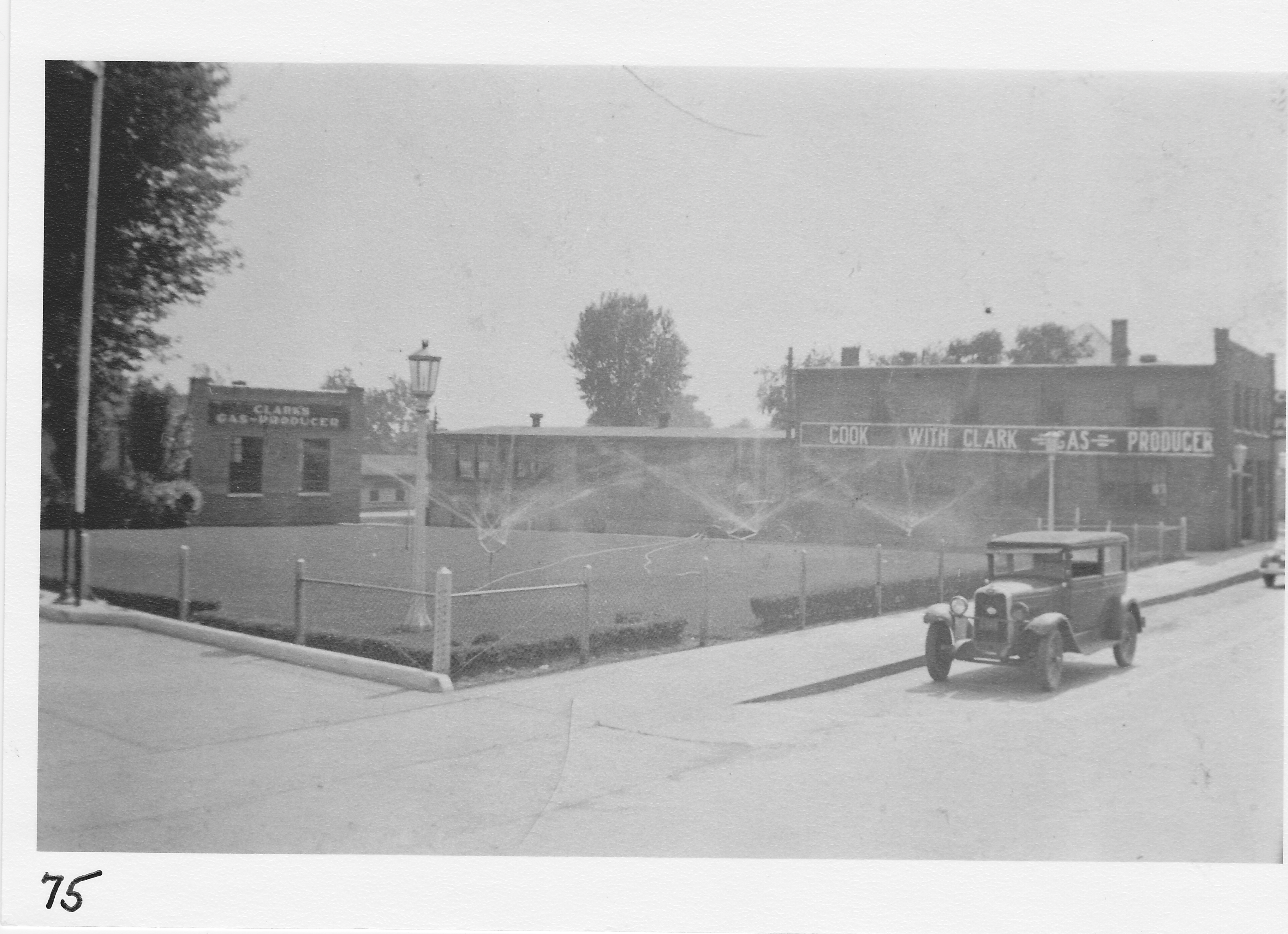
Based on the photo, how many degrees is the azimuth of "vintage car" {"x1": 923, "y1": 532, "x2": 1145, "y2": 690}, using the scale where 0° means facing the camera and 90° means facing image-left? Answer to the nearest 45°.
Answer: approximately 45°

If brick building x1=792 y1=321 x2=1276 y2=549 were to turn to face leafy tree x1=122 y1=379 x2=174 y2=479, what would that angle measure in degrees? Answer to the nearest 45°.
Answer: approximately 135° to its right

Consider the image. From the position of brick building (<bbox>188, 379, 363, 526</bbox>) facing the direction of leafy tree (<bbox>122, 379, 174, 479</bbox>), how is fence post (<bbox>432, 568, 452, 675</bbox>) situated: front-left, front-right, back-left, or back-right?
back-left
